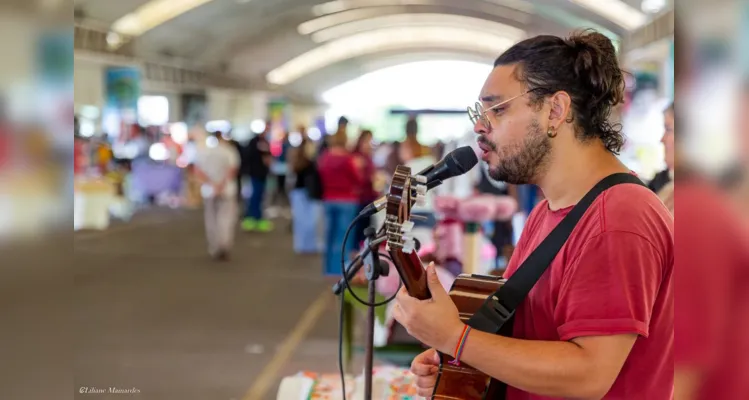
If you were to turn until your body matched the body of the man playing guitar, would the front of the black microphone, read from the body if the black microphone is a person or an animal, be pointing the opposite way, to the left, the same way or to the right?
the opposite way

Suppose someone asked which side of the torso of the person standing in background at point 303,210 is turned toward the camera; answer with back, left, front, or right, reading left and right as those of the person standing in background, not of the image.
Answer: back

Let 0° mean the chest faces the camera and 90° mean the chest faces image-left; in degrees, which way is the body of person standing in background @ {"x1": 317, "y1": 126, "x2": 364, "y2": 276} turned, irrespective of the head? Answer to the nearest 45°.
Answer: approximately 180°

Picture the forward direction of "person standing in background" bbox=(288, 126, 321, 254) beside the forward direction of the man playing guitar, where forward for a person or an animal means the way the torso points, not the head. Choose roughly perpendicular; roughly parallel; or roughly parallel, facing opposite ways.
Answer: roughly perpendicular

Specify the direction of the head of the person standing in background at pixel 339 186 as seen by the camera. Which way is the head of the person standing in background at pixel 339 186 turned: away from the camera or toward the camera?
away from the camera

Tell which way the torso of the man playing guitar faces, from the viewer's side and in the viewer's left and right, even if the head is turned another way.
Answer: facing to the left of the viewer

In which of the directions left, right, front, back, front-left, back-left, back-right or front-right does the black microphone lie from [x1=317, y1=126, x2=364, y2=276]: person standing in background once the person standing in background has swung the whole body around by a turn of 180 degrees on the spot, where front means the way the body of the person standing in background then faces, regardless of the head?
front

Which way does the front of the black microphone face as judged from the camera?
facing to the right of the viewer
